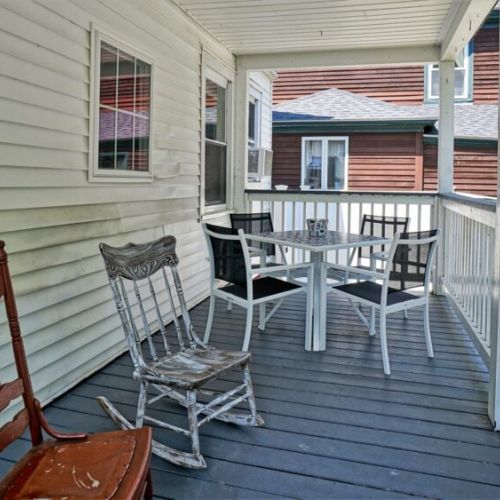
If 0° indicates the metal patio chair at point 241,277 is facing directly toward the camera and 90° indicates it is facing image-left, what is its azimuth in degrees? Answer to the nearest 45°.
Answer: approximately 225°

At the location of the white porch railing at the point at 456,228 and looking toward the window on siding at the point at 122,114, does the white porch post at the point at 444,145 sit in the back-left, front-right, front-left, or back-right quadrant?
back-right

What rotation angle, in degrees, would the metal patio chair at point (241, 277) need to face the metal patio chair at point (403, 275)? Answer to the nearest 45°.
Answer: approximately 45° to its right

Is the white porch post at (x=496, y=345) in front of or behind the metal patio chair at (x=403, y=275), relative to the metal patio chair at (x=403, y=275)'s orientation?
behind

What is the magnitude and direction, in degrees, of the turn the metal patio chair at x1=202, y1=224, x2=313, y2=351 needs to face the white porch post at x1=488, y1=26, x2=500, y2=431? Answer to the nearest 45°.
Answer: approximately 90° to its right

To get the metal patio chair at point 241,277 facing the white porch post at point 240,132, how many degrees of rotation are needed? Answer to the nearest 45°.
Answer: approximately 45° to its left
